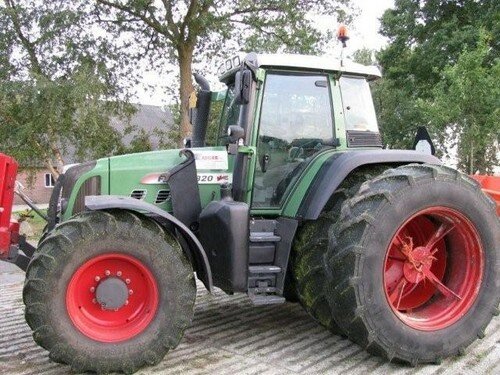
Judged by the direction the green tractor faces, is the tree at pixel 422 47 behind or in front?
behind

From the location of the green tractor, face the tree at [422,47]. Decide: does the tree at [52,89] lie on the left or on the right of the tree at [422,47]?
left

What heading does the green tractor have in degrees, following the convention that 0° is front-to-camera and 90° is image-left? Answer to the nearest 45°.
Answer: approximately 45°
